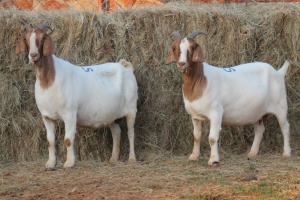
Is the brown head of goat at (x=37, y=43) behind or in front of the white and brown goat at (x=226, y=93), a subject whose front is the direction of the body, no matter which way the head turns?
in front

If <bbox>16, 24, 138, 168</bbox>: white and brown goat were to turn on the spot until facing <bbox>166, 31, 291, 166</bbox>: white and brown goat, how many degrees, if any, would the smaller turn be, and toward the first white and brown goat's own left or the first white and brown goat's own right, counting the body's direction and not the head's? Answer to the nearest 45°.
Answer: approximately 135° to the first white and brown goat's own left

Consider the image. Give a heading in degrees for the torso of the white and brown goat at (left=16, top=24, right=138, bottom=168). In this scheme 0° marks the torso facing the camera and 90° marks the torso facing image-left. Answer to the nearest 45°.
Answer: approximately 45°

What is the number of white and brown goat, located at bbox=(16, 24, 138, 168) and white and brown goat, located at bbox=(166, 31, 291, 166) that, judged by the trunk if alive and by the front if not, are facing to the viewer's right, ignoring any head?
0

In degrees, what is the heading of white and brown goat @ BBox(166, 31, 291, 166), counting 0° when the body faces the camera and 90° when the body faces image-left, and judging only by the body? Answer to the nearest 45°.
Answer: approximately 45°

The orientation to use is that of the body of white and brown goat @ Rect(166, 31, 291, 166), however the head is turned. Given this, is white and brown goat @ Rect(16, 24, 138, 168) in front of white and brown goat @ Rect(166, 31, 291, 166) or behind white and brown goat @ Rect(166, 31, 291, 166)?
in front
